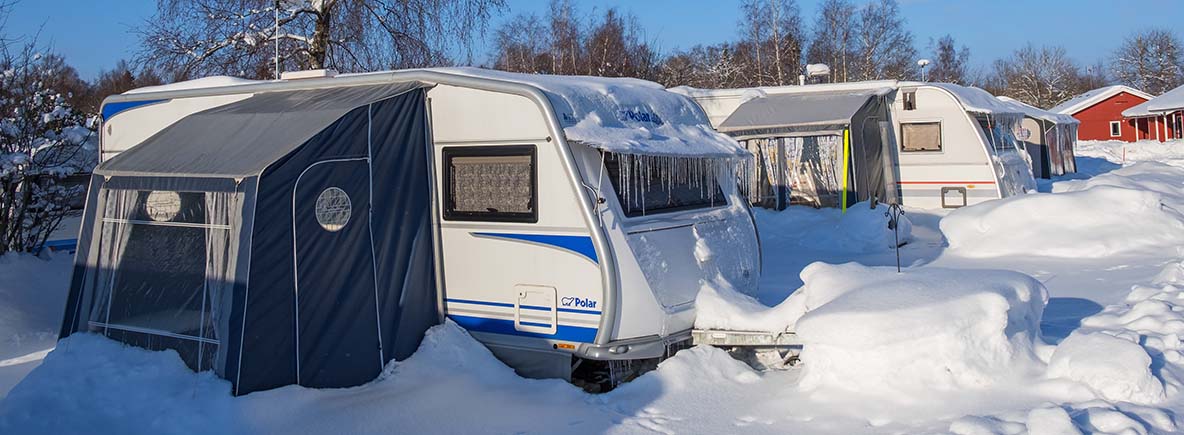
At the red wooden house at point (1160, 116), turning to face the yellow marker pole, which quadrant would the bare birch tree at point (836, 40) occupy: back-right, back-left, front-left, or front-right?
front-right

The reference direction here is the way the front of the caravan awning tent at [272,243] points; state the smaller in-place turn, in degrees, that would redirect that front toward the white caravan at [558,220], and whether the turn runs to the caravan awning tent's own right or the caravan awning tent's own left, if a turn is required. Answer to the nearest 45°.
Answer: approximately 135° to the caravan awning tent's own left

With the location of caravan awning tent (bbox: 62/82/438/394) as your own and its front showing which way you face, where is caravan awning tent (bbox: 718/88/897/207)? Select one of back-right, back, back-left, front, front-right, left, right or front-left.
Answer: back

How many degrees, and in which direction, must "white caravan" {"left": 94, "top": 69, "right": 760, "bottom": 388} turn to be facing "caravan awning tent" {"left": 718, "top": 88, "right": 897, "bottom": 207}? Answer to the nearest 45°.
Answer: approximately 90° to its left

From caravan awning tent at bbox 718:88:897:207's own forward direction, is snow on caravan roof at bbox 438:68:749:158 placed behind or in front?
in front

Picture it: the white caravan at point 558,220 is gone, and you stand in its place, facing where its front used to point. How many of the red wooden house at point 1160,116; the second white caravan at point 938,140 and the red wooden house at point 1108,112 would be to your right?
0

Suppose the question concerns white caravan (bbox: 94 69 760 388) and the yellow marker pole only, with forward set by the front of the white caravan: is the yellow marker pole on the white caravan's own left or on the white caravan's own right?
on the white caravan's own left

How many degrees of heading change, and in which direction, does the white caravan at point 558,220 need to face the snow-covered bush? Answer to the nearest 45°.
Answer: approximately 180°

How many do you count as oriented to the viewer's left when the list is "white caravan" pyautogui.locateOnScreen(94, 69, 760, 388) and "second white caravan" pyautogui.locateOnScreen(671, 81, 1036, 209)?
0

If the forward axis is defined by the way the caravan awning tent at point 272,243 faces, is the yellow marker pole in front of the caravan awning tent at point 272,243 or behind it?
behind

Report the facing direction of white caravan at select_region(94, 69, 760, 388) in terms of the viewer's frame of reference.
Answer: facing the viewer and to the right of the viewer

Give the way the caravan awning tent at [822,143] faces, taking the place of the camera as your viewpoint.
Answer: facing the viewer and to the left of the viewer

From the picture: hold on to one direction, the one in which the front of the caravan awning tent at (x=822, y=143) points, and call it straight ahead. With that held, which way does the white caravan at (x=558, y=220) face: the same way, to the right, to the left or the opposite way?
to the left

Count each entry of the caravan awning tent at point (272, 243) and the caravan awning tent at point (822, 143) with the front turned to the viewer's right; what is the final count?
0
